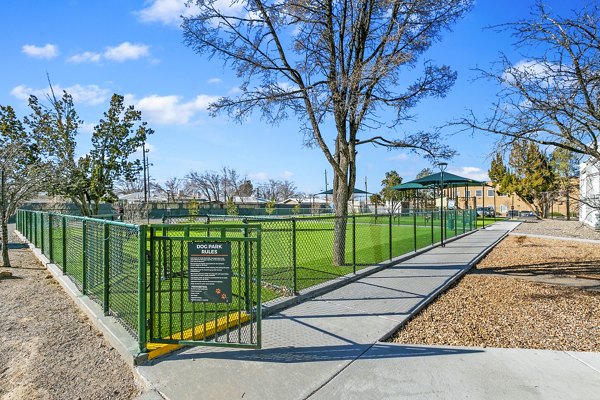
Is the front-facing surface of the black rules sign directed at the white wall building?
no

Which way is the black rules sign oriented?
toward the camera

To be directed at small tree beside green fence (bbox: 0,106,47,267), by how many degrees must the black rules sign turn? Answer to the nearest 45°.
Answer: approximately 135° to its right

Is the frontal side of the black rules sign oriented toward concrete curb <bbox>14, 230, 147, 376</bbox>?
no
